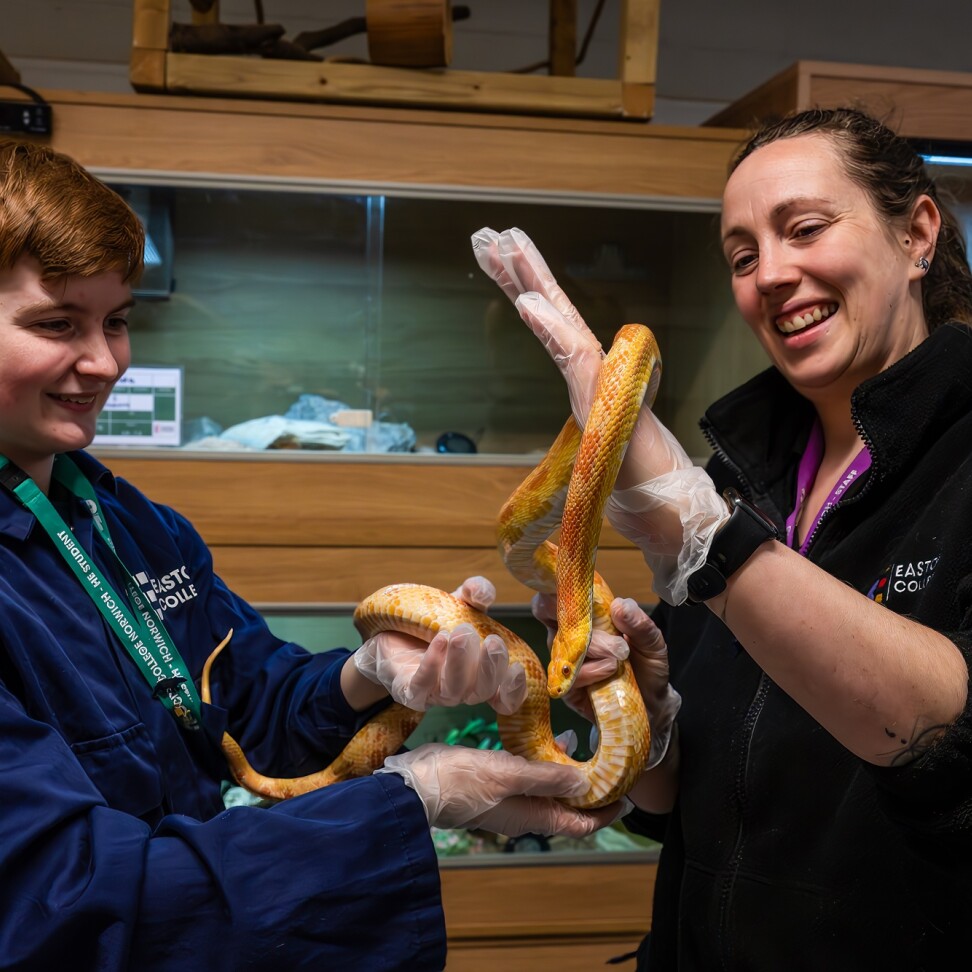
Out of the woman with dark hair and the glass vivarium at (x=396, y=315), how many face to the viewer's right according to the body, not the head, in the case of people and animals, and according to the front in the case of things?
0

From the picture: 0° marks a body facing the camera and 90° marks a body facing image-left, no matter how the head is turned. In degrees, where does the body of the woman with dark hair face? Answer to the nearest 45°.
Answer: approximately 45°

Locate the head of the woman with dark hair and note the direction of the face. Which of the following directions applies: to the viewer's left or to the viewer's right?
to the viewer's left

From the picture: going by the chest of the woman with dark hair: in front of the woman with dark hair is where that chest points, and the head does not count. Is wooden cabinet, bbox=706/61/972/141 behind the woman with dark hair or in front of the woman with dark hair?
behind

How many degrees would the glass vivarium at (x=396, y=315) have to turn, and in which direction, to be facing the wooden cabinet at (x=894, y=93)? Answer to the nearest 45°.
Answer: approximately 90° to its left

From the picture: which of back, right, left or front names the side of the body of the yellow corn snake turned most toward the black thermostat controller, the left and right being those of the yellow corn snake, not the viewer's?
right

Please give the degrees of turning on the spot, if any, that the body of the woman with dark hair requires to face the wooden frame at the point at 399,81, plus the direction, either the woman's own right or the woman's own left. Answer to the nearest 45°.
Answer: approximately 90° to the woman's own right
